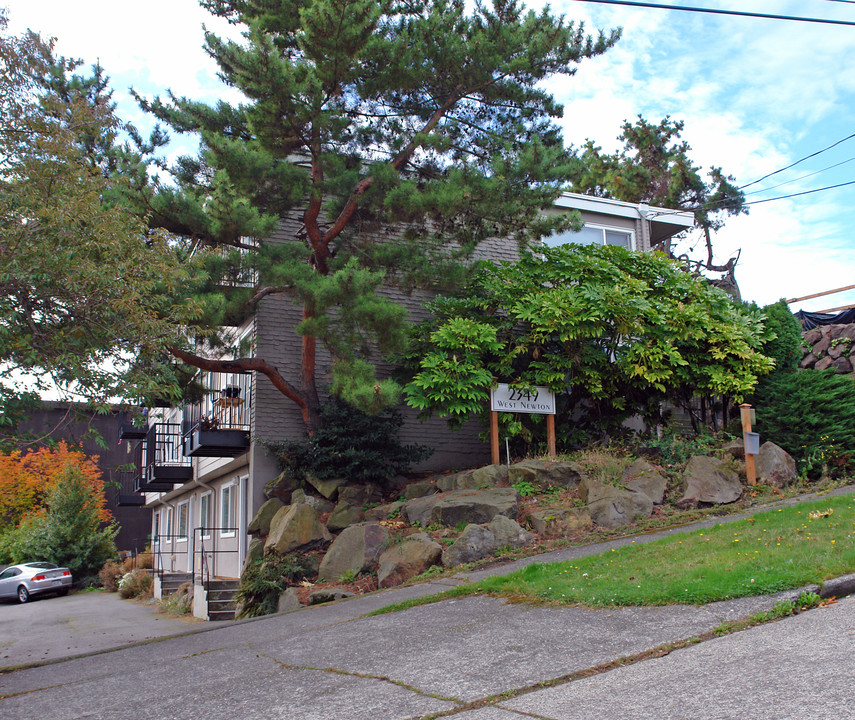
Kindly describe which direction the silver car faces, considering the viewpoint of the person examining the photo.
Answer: facing away from the viewer and to the left of the viewer

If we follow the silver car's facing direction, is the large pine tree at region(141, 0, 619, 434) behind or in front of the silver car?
behind

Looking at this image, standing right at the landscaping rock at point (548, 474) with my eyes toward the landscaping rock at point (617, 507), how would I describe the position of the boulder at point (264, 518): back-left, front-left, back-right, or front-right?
back-right

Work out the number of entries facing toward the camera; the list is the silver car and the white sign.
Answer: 1

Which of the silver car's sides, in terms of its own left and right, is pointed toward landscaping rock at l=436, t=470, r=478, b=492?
back

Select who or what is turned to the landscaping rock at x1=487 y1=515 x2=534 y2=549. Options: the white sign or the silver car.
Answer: the white sign

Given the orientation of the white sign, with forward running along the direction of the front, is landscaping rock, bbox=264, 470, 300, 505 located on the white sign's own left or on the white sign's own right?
on the white sign's own right

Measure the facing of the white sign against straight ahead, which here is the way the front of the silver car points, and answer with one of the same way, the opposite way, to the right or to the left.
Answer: to the left

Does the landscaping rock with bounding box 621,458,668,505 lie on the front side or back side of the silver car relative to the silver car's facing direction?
on the back side

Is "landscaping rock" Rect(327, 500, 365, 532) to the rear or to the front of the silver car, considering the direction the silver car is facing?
to the rear

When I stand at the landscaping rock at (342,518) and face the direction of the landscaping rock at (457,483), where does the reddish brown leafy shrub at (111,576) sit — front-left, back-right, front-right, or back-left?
back-left

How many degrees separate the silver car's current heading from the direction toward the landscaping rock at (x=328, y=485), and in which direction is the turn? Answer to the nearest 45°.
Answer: approximately 135° to its left

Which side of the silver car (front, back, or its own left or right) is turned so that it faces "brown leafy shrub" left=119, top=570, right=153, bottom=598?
back

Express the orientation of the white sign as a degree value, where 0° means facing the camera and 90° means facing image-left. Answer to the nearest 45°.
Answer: approximately 0°
